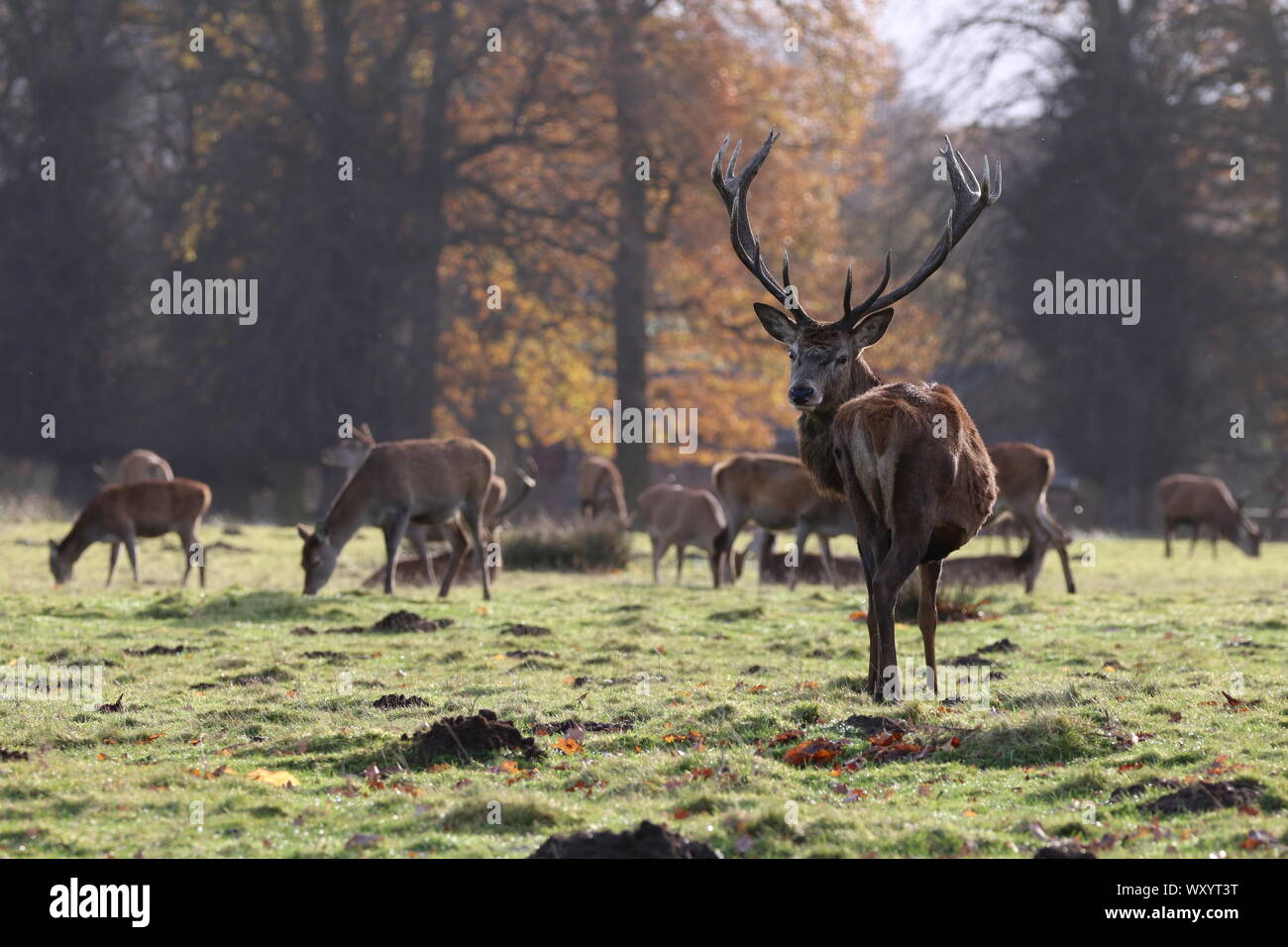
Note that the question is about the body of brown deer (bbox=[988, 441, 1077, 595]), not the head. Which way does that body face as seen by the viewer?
to the viewer's left

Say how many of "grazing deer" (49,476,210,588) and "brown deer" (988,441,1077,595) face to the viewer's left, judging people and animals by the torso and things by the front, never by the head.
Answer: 2

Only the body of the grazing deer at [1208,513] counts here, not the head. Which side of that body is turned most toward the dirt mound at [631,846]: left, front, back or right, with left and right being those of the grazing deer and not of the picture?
right

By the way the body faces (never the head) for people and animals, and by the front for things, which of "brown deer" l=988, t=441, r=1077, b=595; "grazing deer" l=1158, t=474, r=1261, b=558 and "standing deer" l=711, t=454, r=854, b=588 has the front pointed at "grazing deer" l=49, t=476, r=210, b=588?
the brown deer

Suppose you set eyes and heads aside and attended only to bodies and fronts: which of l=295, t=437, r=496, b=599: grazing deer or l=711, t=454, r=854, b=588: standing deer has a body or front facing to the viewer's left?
l=295, t=437, r=496, b=599: grazing deer

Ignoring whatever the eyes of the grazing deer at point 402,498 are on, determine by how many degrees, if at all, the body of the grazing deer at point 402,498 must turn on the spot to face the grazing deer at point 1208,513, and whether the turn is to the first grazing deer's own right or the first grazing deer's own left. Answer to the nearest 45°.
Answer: approximately 135° to the first grazing deer's own right

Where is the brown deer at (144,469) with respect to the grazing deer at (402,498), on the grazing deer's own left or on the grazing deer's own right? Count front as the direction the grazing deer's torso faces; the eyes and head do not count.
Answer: on the grazing deer's own right

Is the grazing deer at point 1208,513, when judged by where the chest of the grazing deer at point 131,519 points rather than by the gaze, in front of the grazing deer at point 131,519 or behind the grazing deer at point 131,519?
behind

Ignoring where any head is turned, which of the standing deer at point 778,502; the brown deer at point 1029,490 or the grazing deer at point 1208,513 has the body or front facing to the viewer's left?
the brown deer

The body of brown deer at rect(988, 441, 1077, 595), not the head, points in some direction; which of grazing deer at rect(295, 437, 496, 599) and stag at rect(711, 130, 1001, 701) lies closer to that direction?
the grazing deer

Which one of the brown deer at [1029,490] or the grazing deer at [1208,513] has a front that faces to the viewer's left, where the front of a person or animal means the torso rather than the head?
the brown deer
